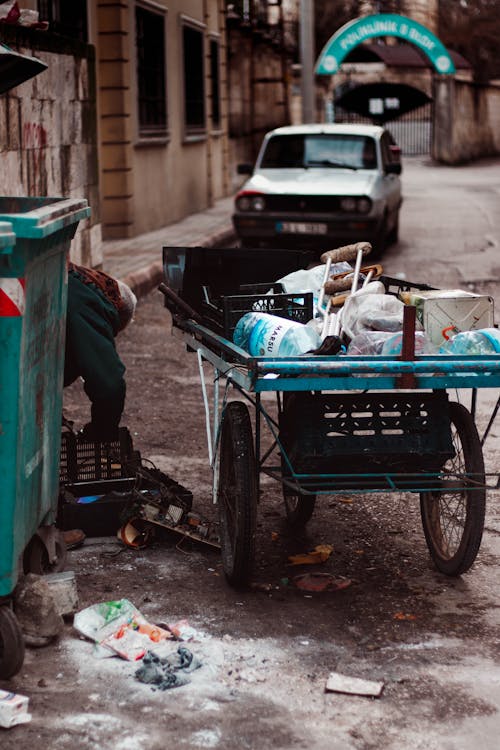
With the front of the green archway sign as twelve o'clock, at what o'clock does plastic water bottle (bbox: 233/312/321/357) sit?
The plastic water bottle is roughly at 12 o'clock from the green archway sign.

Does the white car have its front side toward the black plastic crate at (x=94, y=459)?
yes

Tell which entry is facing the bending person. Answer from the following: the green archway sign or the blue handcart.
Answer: the green archway sign

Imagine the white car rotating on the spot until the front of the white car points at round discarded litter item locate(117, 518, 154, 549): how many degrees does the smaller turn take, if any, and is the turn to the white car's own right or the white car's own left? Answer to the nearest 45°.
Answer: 0° — it already faces it
